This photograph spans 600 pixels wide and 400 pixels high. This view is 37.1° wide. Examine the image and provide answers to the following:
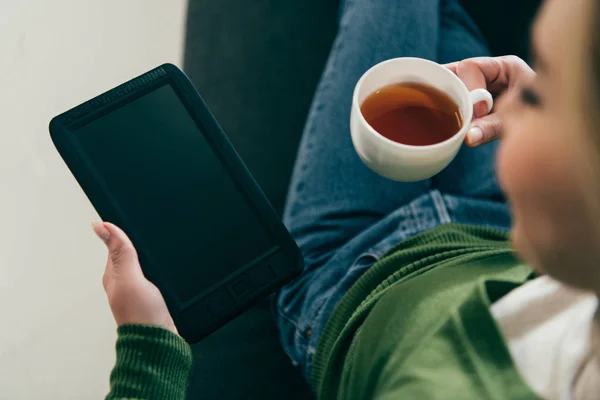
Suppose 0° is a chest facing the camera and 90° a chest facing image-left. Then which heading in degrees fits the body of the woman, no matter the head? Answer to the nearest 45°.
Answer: approximately 135°

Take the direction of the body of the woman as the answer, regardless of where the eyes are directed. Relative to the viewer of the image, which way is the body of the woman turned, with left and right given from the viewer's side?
facing away from the viewer and to the left of the viewer
